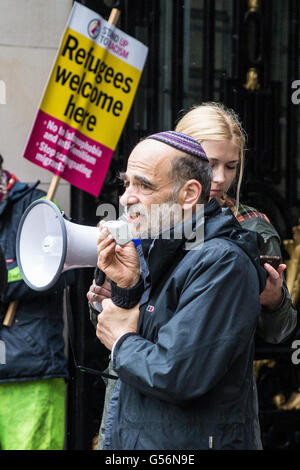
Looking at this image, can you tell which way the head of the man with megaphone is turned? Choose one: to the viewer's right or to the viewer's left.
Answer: to the viewer's left

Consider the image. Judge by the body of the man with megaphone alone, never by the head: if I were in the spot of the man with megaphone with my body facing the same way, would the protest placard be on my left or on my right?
on my right
